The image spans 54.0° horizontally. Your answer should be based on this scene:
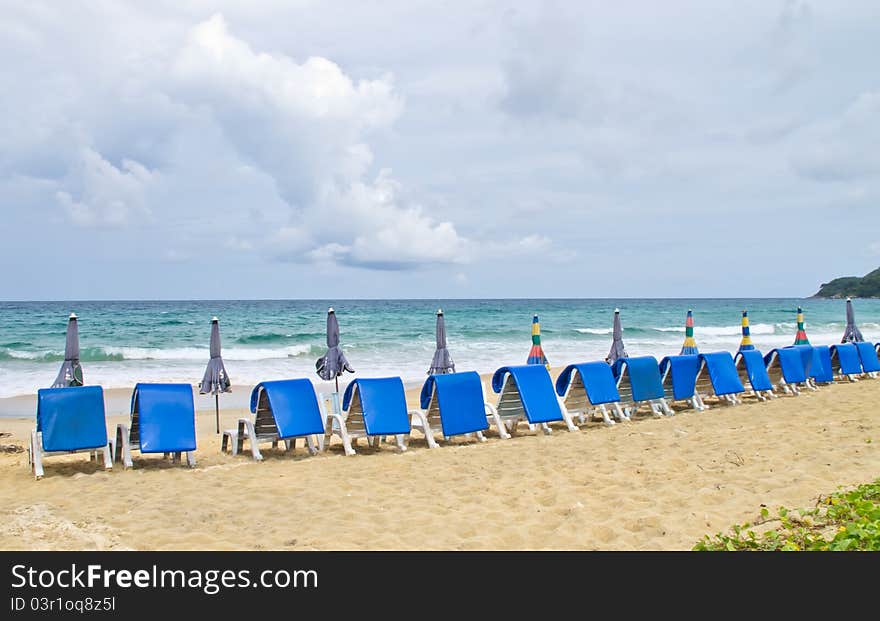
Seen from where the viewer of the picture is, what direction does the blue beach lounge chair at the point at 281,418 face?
facing away from the viewer and to the left of the viewer

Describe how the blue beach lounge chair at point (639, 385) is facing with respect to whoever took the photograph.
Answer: facing away from the viewer and to the left of the viewer

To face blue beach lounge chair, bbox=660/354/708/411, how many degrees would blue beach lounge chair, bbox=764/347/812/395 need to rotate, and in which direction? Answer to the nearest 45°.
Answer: approximately 90° to its left

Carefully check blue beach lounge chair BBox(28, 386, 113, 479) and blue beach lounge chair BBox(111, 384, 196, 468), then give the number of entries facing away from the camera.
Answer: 2

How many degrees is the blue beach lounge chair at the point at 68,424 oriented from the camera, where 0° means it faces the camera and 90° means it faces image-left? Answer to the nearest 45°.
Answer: approximately 180°

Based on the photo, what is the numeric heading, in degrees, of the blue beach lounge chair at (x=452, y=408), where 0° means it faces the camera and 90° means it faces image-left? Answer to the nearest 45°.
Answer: approximately 135°

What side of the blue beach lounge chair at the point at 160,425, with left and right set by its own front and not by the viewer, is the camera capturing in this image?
back

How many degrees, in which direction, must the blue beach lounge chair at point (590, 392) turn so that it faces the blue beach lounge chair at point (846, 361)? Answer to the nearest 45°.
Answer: approximately 90° to its right

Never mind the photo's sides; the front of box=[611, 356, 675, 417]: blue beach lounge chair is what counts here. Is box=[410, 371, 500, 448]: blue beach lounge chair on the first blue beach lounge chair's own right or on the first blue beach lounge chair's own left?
on the first blue beach lounge chair's own left
